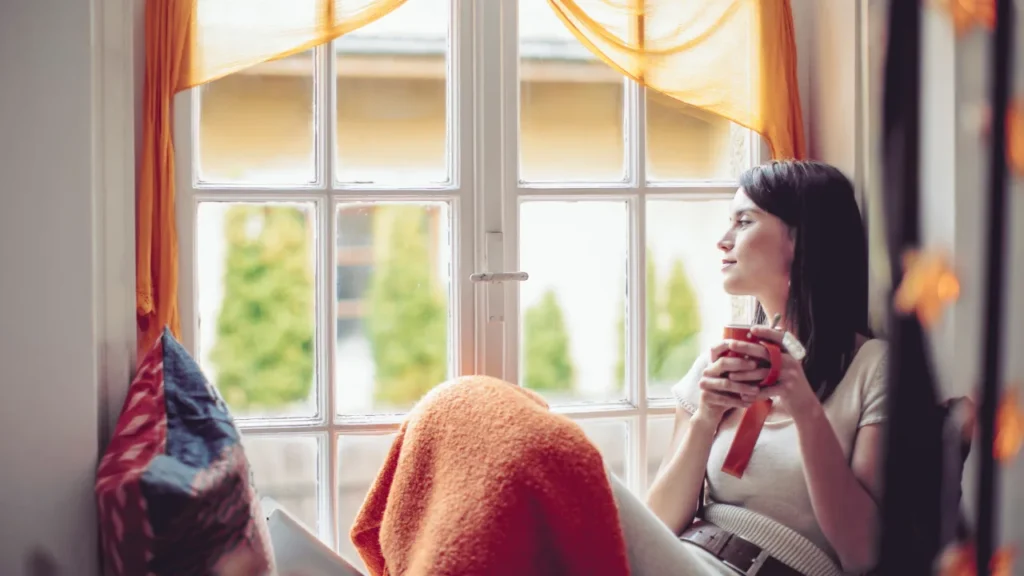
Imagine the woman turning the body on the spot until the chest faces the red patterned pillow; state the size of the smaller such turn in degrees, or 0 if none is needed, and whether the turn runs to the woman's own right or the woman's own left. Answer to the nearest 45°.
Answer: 0° — they already face it

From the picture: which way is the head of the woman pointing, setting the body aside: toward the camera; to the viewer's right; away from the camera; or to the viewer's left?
to the viewer's left

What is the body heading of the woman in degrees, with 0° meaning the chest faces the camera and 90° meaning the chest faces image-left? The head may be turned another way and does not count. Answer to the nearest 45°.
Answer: approximately 45°
